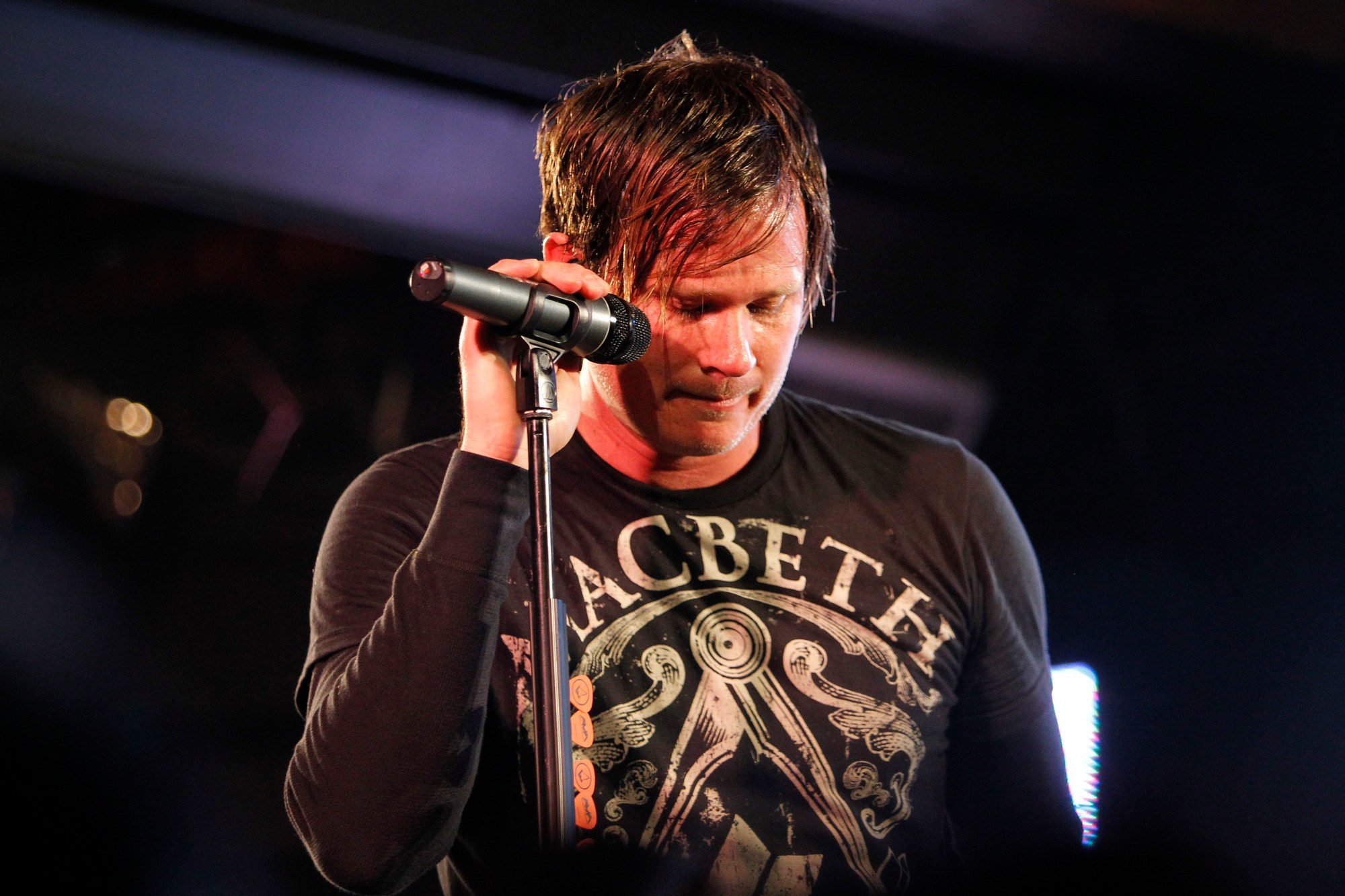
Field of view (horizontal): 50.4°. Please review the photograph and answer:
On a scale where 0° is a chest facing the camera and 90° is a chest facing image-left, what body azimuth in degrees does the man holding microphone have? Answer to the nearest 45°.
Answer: approximately 0°
